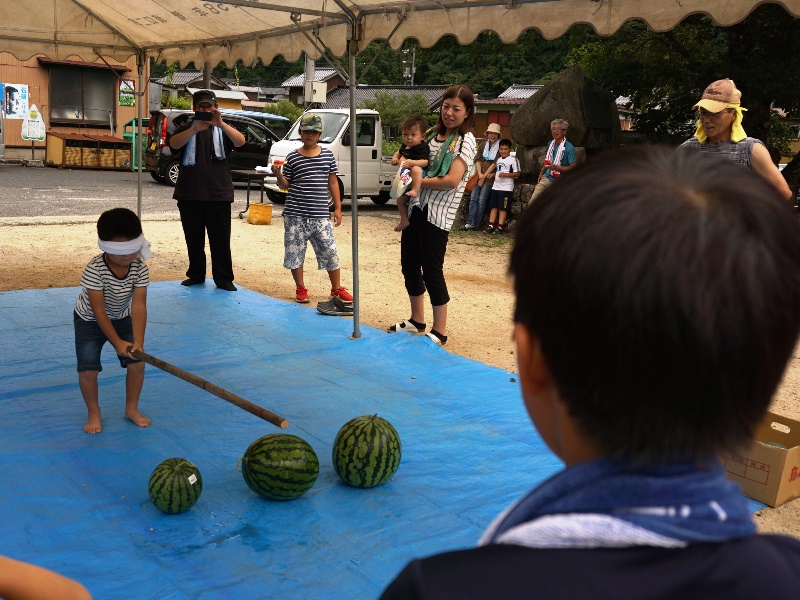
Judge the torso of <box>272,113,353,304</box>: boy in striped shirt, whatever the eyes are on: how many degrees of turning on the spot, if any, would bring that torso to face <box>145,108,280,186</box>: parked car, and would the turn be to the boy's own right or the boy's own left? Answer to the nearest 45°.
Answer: approximately 180°

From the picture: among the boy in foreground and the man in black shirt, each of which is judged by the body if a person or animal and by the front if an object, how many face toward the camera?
1

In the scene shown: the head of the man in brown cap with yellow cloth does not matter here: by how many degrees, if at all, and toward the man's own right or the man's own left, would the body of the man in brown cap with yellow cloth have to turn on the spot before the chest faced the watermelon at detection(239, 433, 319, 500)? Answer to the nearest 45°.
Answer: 0° — they already face it

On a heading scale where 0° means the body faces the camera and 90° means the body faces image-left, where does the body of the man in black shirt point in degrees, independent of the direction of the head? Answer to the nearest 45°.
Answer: approximately 0°

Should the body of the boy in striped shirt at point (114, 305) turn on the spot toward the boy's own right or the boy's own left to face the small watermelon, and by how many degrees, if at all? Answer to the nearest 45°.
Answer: approximately 45° to the boy's own right

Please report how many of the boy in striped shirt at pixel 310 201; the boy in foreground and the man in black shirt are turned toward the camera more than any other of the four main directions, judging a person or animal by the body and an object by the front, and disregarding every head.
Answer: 2

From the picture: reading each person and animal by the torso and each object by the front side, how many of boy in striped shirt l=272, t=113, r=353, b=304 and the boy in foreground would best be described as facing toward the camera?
1

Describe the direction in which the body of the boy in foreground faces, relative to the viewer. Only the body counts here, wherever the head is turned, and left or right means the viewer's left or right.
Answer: facing away from the viewer and to the left of the viewer

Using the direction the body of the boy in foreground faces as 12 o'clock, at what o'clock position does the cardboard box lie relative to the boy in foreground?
The cardboard box is roughly at 2 o'clock from the boy in foreground.
